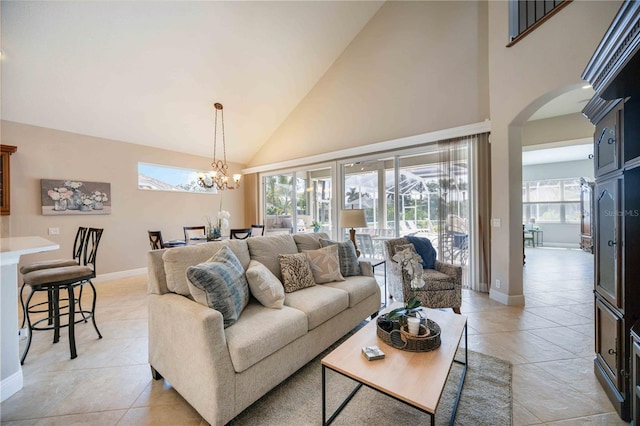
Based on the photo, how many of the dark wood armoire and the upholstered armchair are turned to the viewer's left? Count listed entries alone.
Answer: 1

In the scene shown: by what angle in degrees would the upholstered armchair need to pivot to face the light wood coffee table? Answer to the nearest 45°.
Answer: approximately 45° to its right

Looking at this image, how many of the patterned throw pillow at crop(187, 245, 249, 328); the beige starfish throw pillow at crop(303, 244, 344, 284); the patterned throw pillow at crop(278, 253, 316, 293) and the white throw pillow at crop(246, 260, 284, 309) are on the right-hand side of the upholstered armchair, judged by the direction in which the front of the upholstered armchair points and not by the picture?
4

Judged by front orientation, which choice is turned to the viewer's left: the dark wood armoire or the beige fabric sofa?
the dark wood armoire

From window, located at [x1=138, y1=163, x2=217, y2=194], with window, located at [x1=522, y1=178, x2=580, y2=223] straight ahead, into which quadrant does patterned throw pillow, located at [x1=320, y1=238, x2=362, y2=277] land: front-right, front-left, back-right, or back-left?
front-right

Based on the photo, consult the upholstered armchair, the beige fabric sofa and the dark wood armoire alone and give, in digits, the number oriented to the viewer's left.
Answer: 1

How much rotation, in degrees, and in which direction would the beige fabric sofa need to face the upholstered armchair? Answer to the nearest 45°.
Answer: approximately 45° to its left

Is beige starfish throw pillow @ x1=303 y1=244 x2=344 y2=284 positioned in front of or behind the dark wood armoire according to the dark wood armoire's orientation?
in front

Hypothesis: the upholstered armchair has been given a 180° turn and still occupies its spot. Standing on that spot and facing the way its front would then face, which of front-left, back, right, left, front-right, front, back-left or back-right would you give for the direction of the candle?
back-left

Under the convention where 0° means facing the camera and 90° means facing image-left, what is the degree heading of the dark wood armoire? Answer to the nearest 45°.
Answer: approximately 90°

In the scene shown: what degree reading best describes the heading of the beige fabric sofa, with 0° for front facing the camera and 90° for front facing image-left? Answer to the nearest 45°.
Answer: approximately 315°

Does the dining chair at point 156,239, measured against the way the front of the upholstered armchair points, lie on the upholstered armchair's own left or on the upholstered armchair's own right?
on the upholstered armchair's own right

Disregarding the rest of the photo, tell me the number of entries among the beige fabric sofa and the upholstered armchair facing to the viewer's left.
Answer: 0
